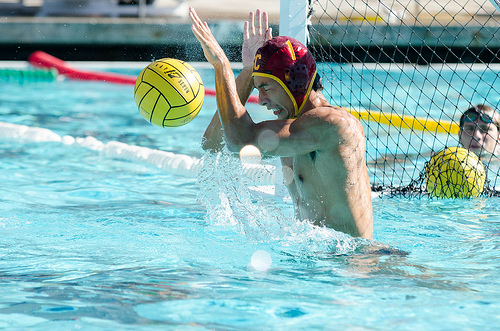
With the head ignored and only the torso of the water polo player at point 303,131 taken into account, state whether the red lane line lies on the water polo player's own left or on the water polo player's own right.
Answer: on the water polo player's own right

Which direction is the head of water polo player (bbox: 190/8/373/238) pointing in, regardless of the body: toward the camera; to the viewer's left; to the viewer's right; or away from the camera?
to the viewer's left

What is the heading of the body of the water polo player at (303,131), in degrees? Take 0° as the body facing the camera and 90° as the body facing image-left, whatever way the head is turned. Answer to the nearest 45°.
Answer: approximately 90°
